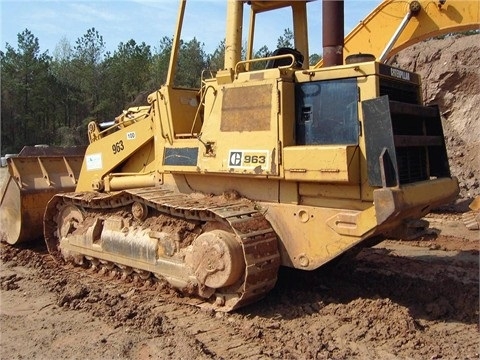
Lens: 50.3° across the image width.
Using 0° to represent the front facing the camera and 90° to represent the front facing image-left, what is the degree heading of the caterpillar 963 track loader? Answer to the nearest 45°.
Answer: approximately 135°
